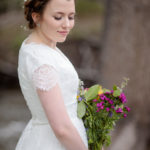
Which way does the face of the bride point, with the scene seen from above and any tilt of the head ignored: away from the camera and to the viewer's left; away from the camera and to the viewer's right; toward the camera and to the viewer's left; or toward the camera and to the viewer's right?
toward the camera and to the viewer's right

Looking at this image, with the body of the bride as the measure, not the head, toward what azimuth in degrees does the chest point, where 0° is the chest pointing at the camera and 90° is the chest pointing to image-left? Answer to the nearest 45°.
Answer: approximately 270°
